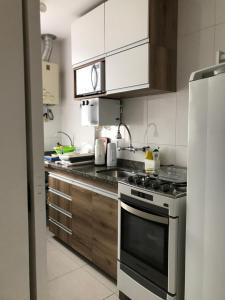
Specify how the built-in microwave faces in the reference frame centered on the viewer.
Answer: facing the viewer and to the left of the viewer

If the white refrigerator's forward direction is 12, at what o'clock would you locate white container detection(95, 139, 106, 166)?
The white container is roughly at 3 o'clock from the white refrigerator.

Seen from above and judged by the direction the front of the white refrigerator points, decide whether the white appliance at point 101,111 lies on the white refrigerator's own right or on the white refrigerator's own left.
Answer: on the white refrigerator's own right

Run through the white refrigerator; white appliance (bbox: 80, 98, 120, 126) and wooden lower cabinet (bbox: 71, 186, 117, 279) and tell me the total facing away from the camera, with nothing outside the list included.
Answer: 0

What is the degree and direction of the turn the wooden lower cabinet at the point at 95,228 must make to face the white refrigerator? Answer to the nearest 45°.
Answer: approximately 90° to its left

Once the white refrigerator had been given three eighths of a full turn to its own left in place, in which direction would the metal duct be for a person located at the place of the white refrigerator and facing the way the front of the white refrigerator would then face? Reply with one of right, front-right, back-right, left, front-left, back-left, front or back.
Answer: back-left

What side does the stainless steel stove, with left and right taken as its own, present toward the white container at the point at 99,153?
right
